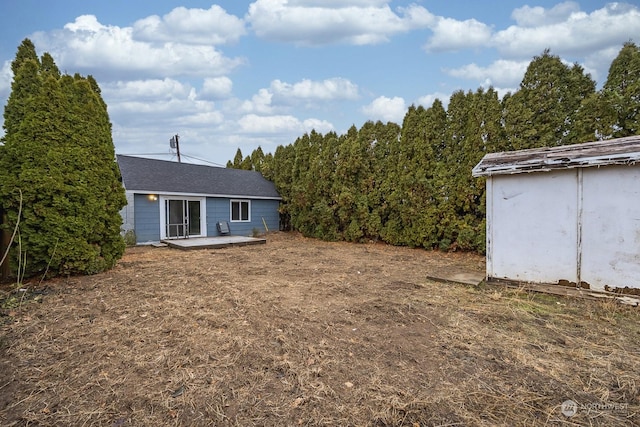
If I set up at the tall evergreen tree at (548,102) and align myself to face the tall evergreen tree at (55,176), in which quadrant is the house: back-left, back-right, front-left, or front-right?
front-right

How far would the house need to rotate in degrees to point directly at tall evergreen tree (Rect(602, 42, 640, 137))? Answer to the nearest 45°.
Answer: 0° — it already faces it

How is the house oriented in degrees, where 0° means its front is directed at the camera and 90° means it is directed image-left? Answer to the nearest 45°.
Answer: approximately 315°

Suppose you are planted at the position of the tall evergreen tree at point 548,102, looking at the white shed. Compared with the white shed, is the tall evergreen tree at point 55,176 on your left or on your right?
right

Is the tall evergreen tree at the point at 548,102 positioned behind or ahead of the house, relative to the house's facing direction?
ahead

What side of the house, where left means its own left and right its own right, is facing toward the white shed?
front

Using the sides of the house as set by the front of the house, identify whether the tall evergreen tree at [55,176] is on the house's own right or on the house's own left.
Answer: on the house's own right
